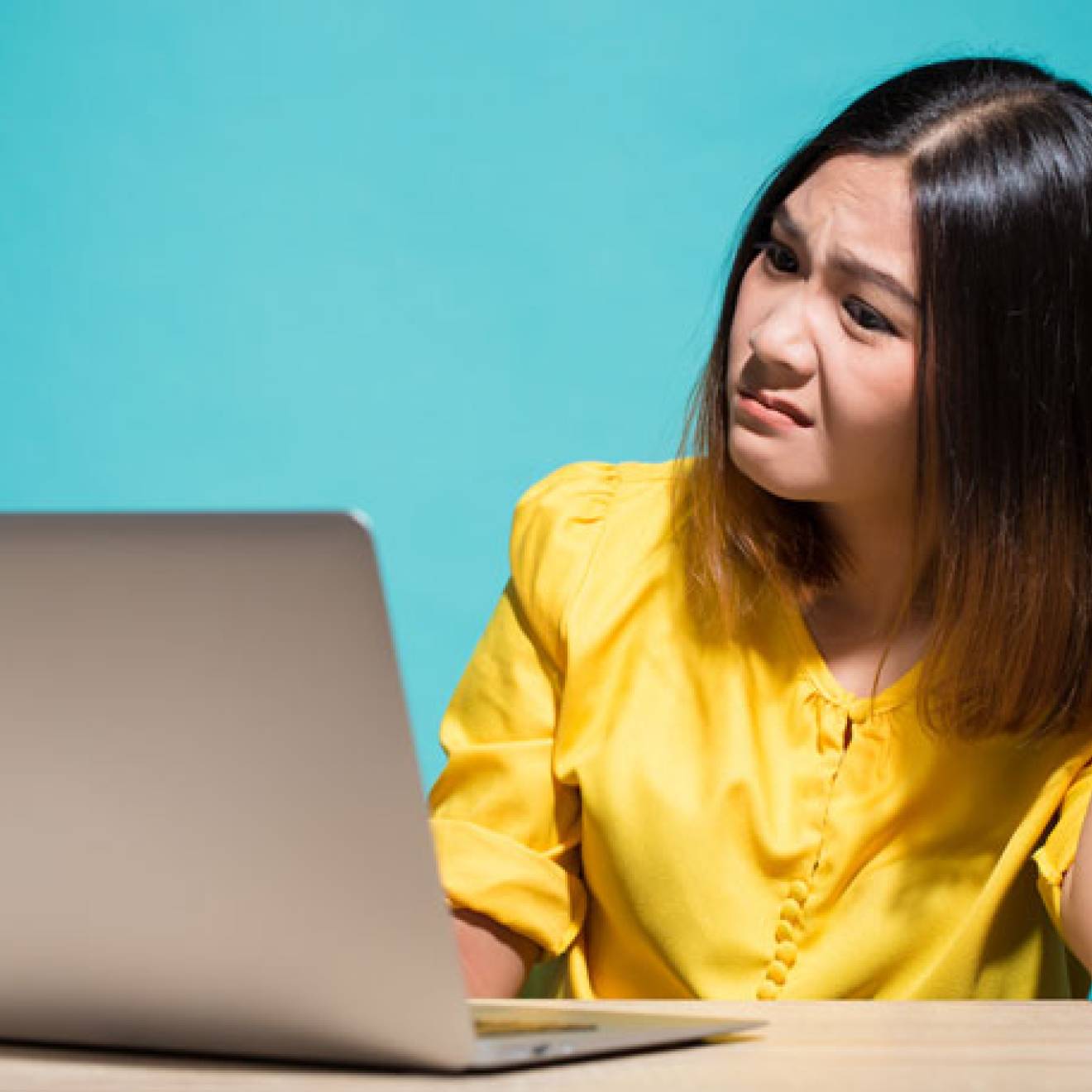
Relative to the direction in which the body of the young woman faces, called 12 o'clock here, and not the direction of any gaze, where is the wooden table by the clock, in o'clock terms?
The wooden table is roughly at 12 o'clock from the young woman.

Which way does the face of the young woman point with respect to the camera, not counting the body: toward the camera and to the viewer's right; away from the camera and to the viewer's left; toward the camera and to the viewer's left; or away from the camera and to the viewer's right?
toward the camera and to the viewer's left

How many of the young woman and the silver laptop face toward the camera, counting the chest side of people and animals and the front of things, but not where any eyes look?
1

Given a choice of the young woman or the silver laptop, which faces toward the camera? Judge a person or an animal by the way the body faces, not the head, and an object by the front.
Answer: the young woman

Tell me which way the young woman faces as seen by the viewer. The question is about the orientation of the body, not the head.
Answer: toward the camera

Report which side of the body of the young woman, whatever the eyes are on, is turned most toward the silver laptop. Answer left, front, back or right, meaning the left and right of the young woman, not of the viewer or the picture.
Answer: front

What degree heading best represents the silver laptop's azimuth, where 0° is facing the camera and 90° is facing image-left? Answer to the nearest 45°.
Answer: approximately 225°

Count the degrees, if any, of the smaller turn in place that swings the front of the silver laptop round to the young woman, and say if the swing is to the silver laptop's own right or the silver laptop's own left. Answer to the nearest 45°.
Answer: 0° — it already faces them
